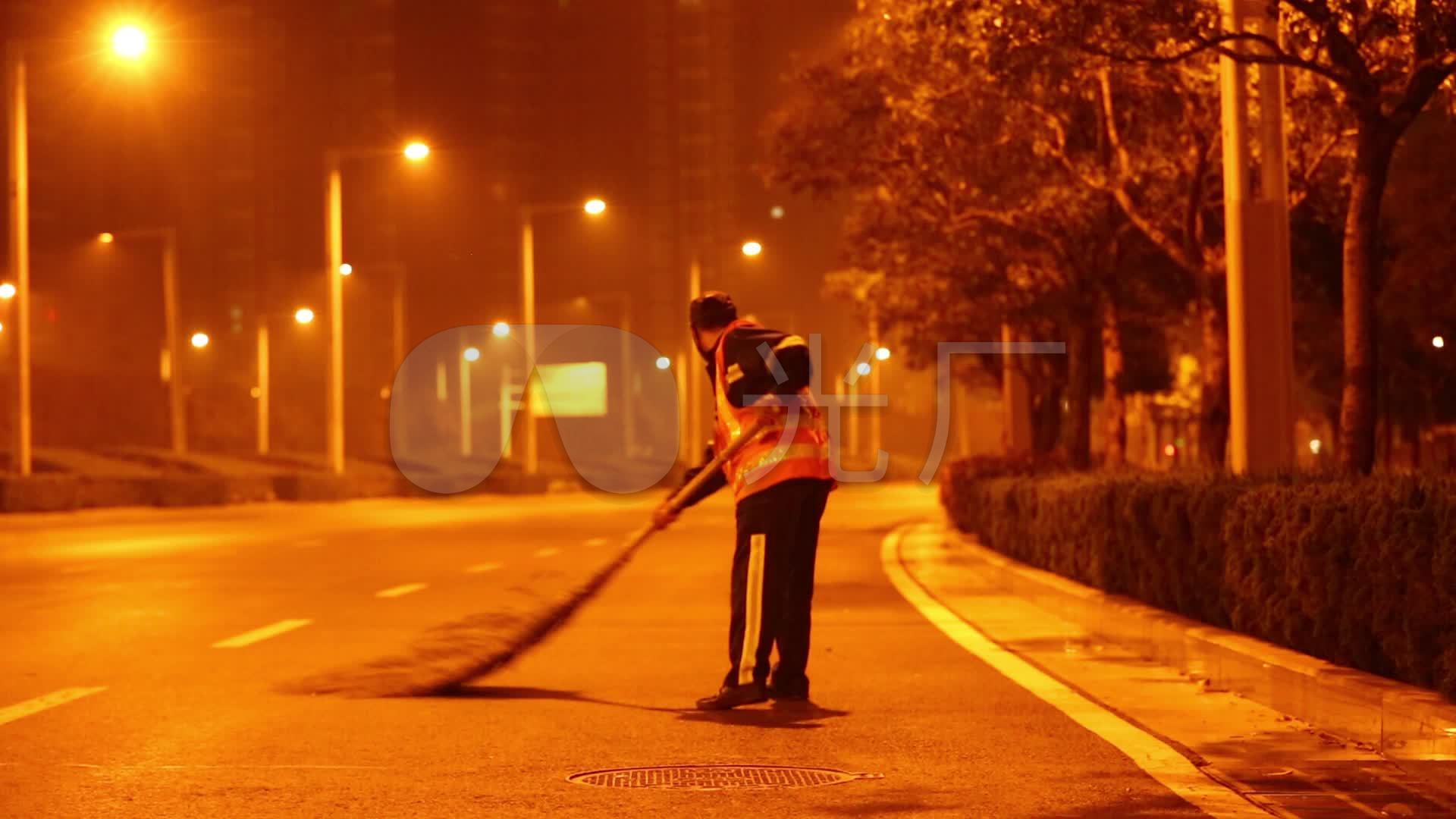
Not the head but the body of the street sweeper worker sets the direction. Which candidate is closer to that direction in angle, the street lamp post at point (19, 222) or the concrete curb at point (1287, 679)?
the street lamp post

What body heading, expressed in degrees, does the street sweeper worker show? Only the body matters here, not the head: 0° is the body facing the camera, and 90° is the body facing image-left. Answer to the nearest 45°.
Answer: approximately 90°

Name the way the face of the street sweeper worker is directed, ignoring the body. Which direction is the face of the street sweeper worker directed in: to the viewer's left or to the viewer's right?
to the viewer's left

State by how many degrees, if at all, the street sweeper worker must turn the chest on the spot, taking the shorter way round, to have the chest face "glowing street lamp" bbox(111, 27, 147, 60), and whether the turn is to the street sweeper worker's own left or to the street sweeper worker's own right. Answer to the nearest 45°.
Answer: approximately 45° to the street sweeper worker's own right

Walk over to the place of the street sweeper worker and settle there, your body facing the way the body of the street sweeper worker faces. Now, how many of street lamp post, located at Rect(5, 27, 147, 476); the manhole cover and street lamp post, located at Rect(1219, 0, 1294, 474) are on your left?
1

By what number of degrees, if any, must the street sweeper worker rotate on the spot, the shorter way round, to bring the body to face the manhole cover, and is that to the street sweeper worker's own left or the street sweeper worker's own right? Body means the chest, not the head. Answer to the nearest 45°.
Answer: approximately 90° to the street sweeper worker's own left
